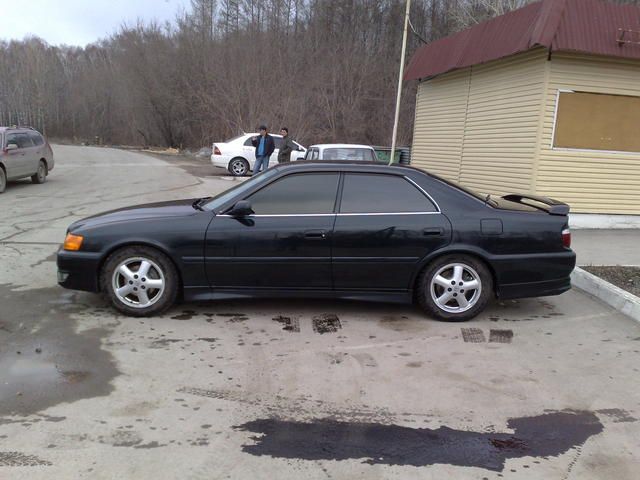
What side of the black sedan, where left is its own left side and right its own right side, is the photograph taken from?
left

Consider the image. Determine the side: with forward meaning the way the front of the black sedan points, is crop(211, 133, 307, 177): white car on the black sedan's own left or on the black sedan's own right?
on the black sedan's own right

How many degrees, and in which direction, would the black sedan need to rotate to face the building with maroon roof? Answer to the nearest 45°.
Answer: approximately 135° to its right

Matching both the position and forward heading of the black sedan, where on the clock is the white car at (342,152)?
The white car is roughly at 3 o'clock from the black sedan.

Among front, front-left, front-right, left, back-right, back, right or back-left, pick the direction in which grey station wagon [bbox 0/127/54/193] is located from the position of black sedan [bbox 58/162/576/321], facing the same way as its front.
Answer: front-right
